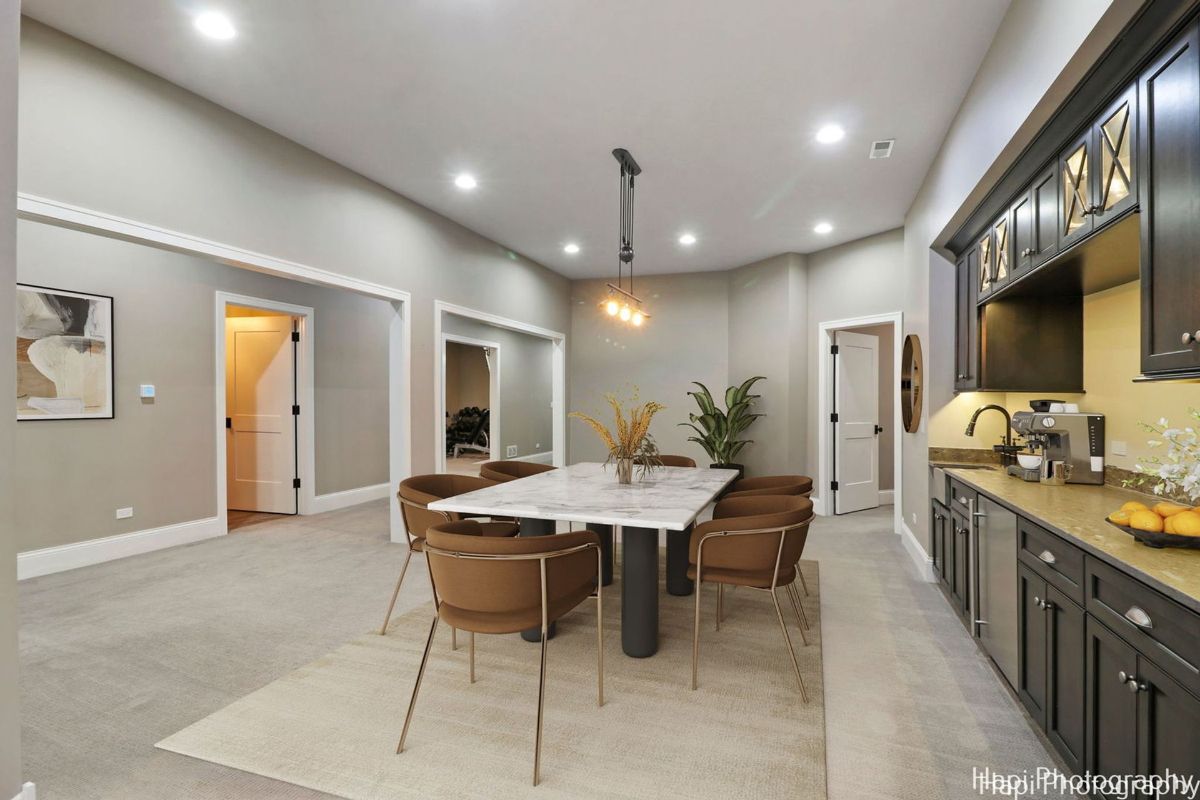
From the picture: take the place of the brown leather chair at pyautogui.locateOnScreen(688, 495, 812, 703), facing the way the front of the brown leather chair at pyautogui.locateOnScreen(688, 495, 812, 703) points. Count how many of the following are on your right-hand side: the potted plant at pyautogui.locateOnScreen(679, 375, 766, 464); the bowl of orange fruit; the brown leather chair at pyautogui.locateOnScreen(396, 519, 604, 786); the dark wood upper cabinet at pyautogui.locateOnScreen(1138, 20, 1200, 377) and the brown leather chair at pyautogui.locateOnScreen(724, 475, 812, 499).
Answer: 2

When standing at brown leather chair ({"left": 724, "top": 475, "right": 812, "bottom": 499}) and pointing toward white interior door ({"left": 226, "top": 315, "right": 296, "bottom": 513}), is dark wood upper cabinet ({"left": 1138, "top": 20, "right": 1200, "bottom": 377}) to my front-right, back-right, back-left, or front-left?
back-left

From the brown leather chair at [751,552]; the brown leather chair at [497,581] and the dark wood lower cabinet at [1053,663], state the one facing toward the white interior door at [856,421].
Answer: the brown leather chair at [497,581]

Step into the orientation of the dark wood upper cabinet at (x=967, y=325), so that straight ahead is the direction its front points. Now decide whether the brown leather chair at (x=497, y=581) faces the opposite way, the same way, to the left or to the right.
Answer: to the right

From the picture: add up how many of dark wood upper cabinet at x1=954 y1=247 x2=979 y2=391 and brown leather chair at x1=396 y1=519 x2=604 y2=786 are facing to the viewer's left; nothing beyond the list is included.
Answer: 1

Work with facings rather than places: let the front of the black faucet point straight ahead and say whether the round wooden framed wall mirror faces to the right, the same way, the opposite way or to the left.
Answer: the same way

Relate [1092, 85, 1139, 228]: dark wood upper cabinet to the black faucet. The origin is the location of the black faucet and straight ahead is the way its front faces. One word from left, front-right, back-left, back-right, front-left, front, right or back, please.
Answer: left

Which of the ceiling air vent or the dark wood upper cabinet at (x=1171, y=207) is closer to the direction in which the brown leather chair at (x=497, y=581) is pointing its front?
the ceiling air vent

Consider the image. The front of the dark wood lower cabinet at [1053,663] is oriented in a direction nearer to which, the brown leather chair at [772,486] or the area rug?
the area rug

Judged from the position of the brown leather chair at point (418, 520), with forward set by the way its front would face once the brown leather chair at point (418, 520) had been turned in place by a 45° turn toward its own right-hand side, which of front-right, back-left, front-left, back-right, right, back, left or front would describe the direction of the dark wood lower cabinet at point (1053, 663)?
front-left

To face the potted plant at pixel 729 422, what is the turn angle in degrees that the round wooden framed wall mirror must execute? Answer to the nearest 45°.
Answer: approximately 45° to its right

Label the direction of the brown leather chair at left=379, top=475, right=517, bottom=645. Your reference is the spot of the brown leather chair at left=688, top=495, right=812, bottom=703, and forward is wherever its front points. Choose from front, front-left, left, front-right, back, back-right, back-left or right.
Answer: front

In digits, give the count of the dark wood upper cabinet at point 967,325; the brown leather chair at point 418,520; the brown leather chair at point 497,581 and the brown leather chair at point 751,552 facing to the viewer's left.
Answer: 2

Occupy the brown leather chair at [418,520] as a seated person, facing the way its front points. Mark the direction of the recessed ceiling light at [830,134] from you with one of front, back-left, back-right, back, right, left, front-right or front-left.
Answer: front-left

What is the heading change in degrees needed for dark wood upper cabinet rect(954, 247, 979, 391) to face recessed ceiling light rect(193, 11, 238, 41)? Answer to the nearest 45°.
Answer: approximately 45° to its left

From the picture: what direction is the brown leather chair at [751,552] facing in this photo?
to the viewer's left

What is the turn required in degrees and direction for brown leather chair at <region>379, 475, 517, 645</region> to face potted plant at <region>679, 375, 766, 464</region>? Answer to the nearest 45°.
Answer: approximately 90° to its left

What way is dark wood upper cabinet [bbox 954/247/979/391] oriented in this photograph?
to the viewer's left

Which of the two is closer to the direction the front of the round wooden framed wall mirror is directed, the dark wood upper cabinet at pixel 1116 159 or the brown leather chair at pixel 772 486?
the brown leather chair

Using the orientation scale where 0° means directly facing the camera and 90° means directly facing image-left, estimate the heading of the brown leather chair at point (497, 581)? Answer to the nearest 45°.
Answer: approximately 225°
